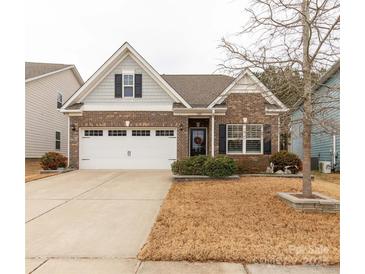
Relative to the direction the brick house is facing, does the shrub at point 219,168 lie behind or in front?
in front

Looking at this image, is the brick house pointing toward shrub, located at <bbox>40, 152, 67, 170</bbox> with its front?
no

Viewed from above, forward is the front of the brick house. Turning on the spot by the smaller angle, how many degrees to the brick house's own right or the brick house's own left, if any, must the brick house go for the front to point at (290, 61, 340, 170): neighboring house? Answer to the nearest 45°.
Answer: approximately 45° to the brick house's own left

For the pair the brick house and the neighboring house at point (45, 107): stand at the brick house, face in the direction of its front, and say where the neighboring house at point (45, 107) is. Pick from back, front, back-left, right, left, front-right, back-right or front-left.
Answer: back-right

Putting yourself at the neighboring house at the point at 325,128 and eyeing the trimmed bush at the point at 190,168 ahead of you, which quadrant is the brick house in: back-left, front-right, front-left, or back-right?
front-right

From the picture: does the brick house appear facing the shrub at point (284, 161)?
no

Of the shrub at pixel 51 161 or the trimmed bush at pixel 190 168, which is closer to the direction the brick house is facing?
the trimmed bush

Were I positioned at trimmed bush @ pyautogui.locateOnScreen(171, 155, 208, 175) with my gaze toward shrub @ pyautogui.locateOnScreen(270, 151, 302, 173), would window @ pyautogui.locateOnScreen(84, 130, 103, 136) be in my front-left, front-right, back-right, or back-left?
back-left

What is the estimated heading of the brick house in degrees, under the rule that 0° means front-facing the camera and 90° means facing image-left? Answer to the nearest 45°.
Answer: approximately 0°

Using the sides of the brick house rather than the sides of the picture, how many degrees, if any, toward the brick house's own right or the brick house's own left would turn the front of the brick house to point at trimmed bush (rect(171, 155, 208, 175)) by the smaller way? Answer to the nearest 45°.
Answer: approximately 45° to the brick house's own left
